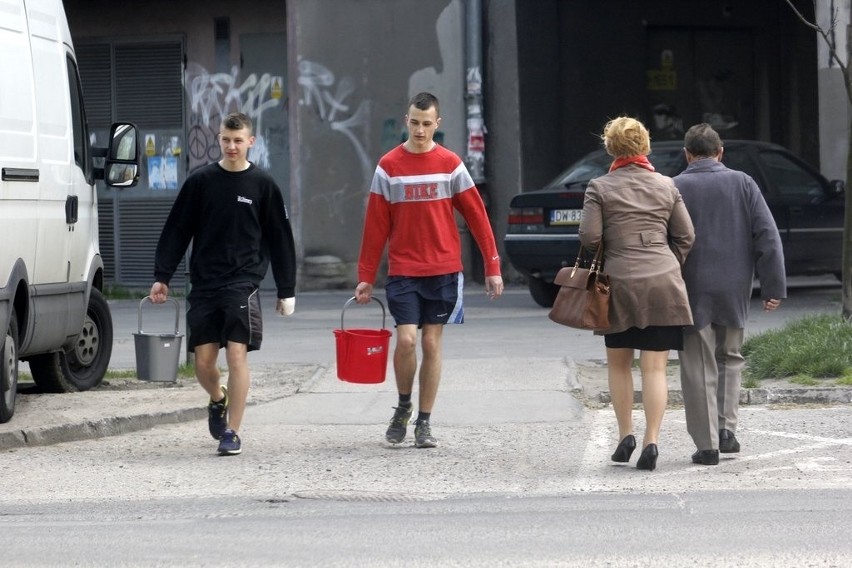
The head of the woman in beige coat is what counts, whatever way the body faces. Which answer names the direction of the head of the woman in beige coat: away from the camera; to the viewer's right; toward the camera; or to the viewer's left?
away from the camera

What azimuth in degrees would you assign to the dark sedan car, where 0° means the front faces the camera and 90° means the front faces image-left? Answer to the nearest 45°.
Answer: approximately 225°

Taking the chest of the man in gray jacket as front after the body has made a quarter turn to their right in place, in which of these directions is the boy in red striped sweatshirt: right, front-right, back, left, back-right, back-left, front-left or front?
back

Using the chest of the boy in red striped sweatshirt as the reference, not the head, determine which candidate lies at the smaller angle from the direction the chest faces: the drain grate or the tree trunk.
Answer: the drain grate

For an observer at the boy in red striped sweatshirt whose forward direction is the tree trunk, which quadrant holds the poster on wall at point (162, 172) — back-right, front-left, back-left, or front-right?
front-left

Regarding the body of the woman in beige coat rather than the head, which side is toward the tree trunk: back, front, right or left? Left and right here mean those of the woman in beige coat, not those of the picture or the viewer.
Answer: front

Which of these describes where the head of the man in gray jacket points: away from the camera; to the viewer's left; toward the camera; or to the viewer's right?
away from the camera

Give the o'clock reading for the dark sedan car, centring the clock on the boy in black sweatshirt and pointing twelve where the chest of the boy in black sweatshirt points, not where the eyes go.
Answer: The dark sedan car is roughly at 7 o'clock from the boy in black sweatshirt.

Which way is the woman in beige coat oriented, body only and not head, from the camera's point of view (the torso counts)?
away from the camera

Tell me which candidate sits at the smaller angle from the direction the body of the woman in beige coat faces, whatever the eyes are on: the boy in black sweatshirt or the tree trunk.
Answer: the tree trunk

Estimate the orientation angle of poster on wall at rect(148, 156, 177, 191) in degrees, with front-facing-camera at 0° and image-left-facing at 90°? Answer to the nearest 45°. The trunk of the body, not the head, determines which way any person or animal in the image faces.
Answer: approximately 0°

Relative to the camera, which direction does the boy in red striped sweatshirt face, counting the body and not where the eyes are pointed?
toward the camera

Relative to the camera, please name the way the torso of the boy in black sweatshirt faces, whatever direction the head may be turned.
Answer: toward the camera

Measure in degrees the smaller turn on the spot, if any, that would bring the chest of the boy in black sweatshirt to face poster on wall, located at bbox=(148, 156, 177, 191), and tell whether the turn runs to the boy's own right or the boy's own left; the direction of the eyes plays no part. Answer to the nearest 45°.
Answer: approximately 180°

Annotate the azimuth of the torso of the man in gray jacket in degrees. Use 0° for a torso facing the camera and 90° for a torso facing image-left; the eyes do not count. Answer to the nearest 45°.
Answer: approximately 180°
